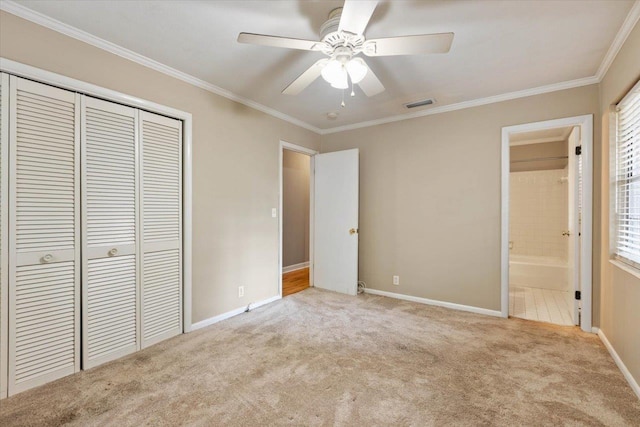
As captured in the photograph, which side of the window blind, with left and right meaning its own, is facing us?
left

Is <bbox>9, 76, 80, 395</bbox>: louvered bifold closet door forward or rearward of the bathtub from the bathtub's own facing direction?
forward

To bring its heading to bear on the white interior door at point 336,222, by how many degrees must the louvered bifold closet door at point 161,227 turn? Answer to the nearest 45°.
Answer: approximately 45° to its left

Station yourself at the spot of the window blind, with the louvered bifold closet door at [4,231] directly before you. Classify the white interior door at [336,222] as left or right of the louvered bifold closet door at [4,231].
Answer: right

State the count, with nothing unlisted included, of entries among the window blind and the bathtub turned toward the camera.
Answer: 1

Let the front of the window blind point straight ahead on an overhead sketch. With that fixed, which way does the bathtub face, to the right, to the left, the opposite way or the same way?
to the left

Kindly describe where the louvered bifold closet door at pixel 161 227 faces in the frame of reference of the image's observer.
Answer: facing the viewer and to the right of the viewer

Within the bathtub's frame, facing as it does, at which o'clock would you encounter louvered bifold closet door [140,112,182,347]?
The louvered bifold closet door is roughly at 1 o'clock from the bathtub.

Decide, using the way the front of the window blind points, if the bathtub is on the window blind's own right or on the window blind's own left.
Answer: on the window blind's own right

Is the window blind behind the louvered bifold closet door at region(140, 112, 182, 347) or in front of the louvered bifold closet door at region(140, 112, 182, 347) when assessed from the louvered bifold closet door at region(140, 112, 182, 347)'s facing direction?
in front

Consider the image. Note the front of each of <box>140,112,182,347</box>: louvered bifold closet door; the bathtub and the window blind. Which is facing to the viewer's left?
the window blind

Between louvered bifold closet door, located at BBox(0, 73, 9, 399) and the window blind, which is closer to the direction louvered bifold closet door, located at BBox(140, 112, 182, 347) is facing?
the window blind

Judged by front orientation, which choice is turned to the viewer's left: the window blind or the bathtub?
the window blind
